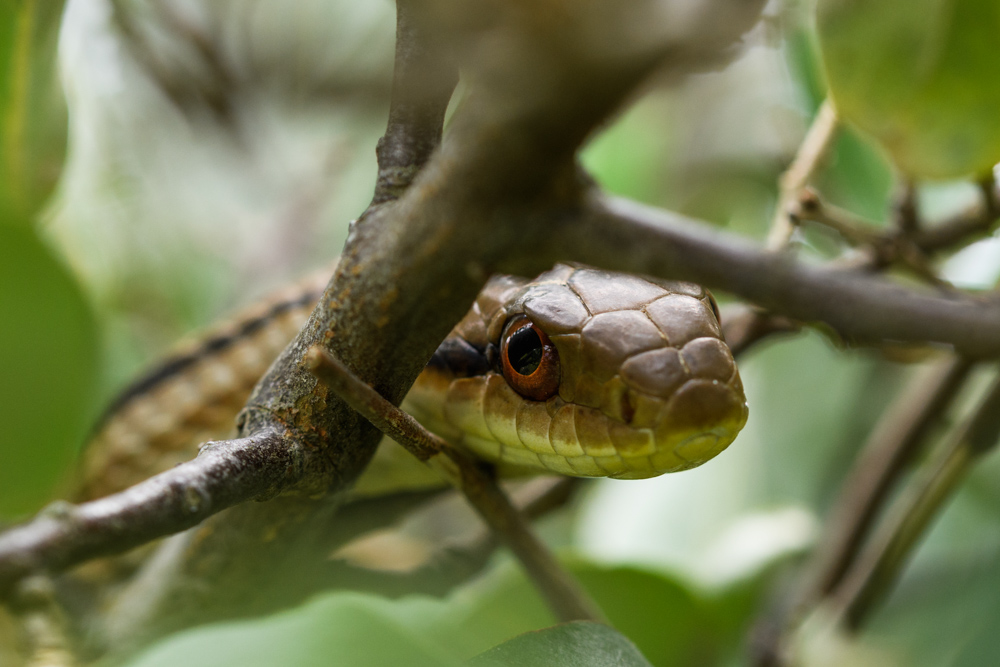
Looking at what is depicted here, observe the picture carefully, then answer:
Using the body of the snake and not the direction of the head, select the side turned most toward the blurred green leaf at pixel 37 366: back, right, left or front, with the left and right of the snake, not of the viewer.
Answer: back

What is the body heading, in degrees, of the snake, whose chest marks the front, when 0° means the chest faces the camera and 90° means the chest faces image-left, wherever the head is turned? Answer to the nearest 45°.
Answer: approximately 315°
